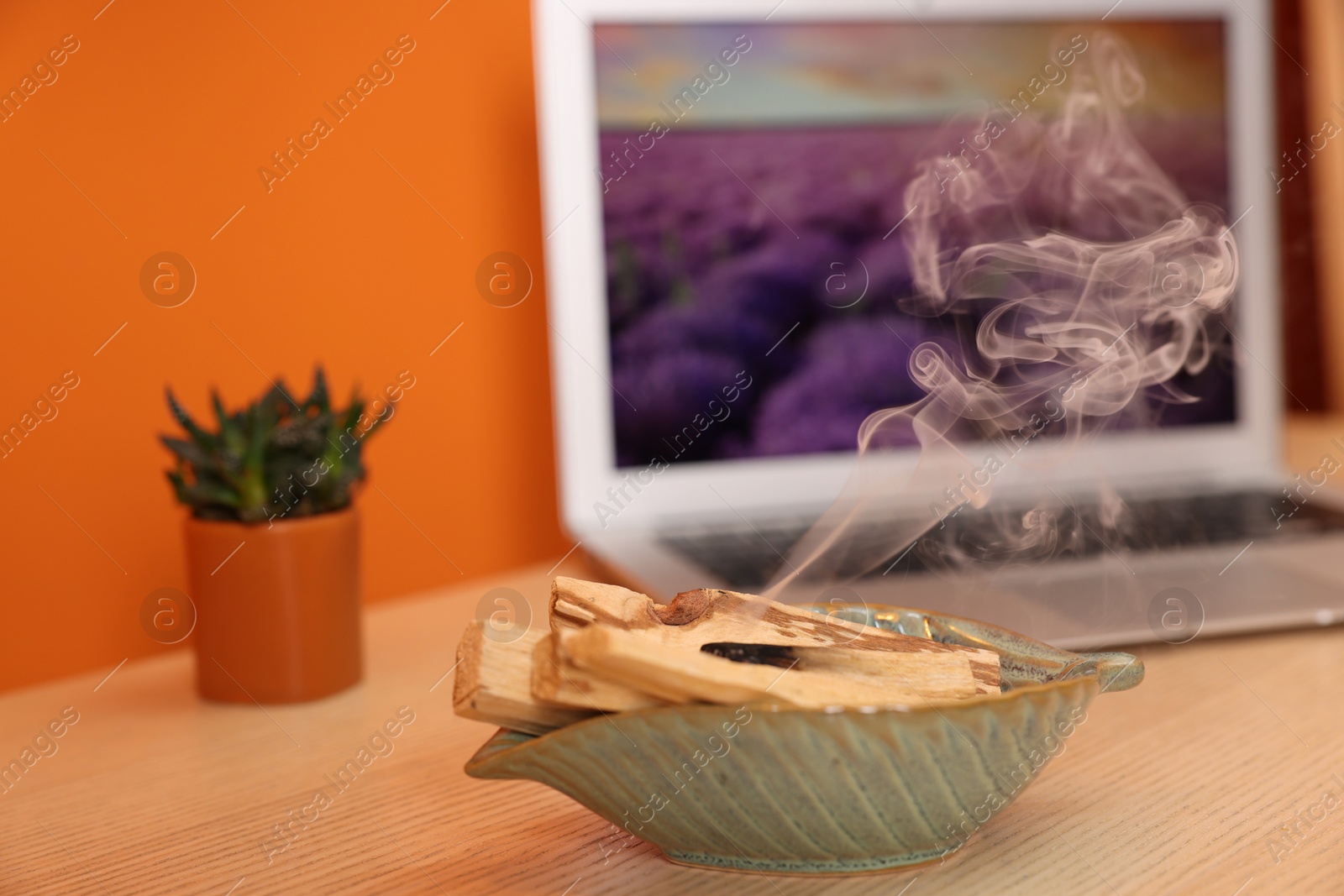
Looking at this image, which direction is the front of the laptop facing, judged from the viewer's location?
facing the viewer and to the right of the viewer

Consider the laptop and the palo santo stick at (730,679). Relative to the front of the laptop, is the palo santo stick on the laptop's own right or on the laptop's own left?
on the laptop's own right

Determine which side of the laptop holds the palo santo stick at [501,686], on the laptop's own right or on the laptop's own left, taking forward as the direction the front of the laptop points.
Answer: on the laptop's own right

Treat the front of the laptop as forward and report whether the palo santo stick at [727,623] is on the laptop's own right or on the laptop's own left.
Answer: on the laptop's own right

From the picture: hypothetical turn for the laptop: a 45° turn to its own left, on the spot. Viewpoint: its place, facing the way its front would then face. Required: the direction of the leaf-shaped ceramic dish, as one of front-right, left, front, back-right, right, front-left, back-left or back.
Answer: right
